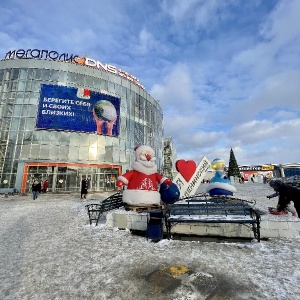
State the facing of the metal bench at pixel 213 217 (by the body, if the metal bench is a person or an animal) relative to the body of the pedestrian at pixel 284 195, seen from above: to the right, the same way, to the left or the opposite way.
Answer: to the left

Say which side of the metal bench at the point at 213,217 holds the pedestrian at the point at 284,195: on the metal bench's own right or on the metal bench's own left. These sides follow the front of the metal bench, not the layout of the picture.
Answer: on the metal bench's own left

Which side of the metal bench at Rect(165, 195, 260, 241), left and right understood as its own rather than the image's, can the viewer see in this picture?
front

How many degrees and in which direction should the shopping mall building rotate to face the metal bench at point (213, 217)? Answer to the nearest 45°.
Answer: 0° — it already faces it

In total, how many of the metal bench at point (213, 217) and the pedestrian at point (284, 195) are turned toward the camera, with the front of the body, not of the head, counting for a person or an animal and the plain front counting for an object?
1

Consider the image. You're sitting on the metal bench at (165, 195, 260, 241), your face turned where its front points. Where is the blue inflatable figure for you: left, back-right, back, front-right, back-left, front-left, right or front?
back

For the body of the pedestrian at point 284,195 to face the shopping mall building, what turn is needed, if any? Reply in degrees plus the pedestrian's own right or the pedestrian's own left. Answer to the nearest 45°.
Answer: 0° — they already face it

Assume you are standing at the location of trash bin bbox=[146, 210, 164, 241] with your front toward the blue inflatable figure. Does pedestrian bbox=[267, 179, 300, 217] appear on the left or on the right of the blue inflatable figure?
right

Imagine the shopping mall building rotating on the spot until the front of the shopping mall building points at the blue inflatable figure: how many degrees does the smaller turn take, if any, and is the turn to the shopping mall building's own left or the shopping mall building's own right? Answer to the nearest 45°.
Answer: approximately 45° to the shopping mall building's own left

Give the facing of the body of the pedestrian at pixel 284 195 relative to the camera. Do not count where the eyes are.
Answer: to the viewer's left

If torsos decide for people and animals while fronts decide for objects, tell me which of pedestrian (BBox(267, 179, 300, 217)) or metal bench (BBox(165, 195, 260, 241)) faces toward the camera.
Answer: the metal bench

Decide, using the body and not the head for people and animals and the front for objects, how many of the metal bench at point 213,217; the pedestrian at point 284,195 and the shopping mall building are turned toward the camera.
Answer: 2
